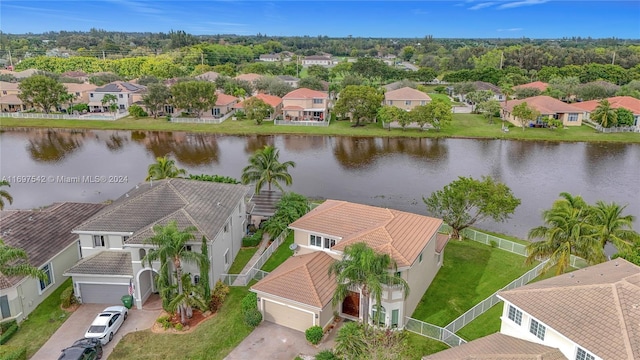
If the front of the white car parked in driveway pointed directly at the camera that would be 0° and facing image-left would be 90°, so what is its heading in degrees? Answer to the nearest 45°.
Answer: approximately 225°

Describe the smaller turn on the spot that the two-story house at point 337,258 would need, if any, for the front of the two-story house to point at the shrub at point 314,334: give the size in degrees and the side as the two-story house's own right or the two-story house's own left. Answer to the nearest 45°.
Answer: approximately 45° to the two-story house's own left

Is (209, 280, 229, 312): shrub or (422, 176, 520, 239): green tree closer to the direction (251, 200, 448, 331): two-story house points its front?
the shrub

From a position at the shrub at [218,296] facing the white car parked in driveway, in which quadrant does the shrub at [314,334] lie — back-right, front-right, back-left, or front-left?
back-left

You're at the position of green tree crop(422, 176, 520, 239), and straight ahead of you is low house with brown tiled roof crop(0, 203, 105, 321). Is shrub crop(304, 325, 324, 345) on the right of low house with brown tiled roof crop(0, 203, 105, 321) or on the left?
left

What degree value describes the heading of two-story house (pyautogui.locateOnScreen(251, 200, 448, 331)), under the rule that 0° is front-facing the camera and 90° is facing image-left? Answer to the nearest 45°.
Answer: approximately 45°

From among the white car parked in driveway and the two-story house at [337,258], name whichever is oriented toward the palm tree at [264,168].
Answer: the white car parked in driveway

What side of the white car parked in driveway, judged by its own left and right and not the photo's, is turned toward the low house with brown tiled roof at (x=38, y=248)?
left

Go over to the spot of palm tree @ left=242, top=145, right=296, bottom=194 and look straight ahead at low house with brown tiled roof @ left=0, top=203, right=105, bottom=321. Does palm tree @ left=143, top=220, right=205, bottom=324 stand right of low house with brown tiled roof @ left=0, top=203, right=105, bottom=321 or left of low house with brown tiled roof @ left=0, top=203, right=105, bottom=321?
left
